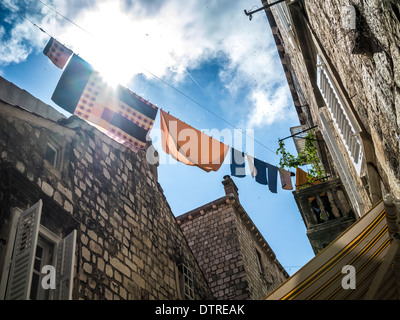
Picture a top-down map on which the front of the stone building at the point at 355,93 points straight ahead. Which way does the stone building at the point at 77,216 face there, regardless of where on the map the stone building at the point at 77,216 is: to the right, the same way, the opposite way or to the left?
the opposite way

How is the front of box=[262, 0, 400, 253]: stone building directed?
to the viewer's left

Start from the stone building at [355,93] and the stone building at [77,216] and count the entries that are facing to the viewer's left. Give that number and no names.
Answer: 1

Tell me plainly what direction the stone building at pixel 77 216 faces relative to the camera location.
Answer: facing the viewer and to the right of the viewer

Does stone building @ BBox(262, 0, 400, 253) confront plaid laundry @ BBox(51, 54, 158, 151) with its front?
yes

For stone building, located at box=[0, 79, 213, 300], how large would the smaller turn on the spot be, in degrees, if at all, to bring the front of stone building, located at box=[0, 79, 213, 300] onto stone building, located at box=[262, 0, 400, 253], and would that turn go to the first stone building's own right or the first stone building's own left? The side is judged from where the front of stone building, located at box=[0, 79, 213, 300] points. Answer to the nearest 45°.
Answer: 0° — it already faces it

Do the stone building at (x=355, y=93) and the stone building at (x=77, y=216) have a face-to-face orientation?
yes

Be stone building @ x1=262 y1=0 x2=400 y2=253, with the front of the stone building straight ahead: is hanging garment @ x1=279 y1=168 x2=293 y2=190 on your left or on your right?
on your right

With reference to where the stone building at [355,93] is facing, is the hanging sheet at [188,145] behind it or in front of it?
in front

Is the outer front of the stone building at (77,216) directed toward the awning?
yes

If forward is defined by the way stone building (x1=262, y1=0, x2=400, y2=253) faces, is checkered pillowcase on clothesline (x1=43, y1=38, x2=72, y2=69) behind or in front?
in front
